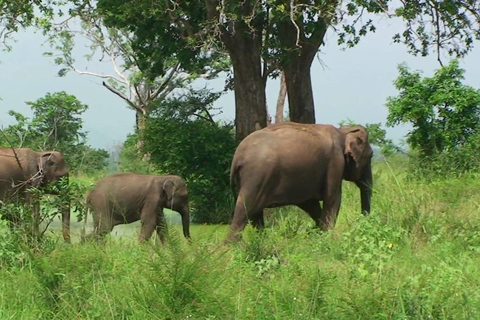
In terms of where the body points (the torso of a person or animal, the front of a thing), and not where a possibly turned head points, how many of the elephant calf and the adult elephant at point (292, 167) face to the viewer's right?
2

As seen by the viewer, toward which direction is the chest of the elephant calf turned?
to the viewer's right

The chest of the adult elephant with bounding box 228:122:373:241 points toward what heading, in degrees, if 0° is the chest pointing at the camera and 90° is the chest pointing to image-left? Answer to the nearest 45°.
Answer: approximately 270°

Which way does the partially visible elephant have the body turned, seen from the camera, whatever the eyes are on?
to the viewer's right

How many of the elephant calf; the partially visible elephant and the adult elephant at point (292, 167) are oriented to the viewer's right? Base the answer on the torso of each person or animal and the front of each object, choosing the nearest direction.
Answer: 3
